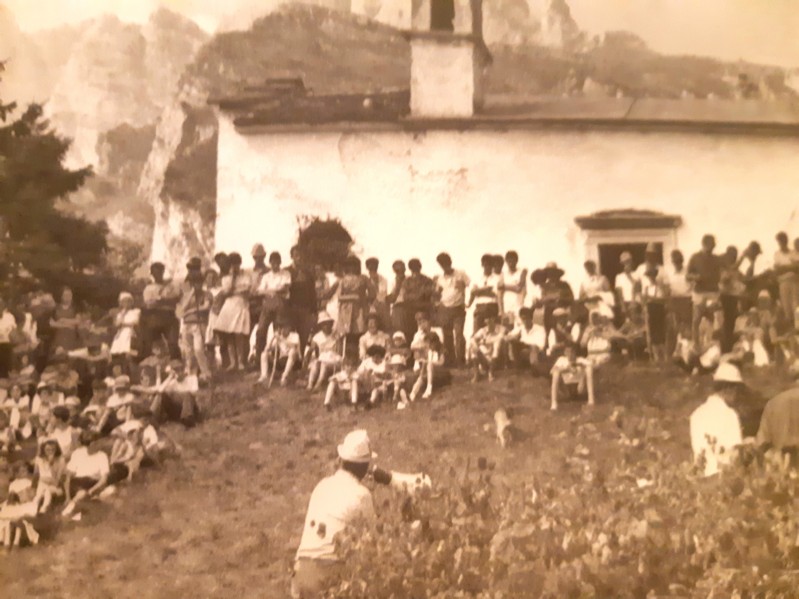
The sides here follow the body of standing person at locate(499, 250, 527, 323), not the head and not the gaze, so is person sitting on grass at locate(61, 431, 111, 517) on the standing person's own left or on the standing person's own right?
on the standing person's own right

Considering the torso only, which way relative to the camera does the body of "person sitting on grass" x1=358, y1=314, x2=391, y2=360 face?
toward the camera

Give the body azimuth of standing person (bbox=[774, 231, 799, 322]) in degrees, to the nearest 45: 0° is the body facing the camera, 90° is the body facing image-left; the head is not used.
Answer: approximately 45°

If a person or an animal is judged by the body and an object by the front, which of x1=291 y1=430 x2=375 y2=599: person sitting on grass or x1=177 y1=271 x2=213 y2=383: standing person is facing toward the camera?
the standing person

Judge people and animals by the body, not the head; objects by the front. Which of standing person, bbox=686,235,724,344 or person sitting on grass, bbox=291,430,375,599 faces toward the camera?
the standing person

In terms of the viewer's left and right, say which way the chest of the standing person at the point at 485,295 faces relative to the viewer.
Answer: facing the viewer

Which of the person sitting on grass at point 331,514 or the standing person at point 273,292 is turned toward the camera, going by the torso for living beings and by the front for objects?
the standing person

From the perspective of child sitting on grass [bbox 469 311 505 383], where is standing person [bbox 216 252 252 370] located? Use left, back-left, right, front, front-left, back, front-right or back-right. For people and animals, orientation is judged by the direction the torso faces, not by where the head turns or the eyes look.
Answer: right

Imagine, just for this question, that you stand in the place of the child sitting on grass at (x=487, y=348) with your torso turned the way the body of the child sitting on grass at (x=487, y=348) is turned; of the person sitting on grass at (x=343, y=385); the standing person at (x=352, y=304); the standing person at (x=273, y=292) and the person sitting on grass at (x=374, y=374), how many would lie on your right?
4

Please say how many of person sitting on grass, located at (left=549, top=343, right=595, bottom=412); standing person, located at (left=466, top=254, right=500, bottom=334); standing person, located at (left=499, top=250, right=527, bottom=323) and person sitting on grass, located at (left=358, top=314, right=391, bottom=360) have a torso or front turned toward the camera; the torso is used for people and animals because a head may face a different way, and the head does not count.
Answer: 4

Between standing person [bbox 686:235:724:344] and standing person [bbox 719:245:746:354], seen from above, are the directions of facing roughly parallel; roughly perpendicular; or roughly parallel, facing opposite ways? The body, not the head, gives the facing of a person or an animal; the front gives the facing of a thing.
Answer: roughly parallel

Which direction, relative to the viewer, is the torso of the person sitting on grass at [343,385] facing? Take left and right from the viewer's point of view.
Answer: facing the viewer and to the left of the viewer

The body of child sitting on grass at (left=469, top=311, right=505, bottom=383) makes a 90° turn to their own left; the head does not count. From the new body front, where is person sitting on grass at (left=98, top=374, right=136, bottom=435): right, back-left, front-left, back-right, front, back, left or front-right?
back
